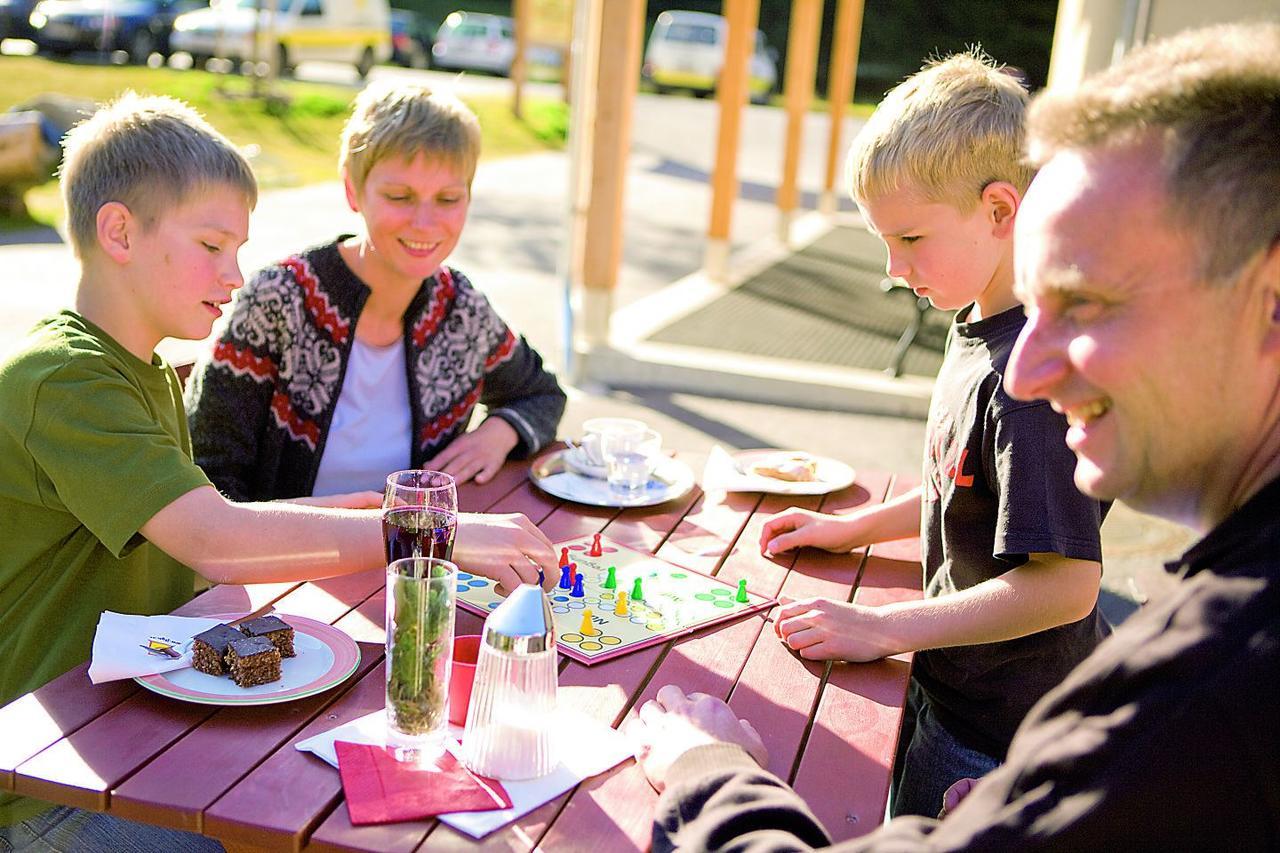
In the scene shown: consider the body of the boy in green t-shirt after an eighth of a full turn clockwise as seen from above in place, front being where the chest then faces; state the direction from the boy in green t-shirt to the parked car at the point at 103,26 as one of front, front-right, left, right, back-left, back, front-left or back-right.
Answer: back-left

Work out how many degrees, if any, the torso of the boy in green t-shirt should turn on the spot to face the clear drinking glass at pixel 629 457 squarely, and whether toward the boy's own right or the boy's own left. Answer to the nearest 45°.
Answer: approximately 45° to the boy's own left

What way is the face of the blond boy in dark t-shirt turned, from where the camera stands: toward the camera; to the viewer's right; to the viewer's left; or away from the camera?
to the viewer's left

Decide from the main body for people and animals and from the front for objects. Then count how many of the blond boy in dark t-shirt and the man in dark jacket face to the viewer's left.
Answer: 2

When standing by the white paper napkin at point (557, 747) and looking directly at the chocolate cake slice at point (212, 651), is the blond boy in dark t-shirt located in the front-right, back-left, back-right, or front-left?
back-right

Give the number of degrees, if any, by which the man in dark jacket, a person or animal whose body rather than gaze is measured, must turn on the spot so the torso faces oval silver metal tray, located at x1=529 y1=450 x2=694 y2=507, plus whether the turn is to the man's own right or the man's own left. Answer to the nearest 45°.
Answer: approximately 45° to the man's own right

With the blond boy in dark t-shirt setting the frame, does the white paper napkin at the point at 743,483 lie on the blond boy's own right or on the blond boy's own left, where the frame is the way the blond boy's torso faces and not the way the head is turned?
on the blond boy's own right

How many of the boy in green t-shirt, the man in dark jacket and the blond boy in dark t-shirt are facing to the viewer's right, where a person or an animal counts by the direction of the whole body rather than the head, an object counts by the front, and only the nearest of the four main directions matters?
1

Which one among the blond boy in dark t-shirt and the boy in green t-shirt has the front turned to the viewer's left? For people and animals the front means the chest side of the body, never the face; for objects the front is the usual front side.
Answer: the blond boy in dark t-shirt

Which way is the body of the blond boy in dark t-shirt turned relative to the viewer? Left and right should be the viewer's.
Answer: facing to the left of the viewer

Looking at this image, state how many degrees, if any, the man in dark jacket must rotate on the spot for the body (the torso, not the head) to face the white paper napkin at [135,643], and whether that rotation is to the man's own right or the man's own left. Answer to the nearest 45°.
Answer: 0° — they already face it

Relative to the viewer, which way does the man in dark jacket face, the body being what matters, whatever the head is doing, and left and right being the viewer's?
facing to the left of the viewer

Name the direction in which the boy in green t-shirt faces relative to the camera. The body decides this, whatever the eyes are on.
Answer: to the viewer's right
